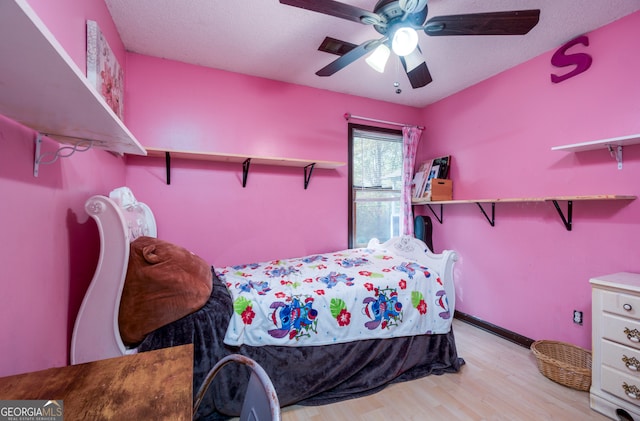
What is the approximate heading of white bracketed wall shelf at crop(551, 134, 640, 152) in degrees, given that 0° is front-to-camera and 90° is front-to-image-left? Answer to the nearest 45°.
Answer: approximately 45°

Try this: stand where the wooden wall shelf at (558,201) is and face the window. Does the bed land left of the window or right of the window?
left

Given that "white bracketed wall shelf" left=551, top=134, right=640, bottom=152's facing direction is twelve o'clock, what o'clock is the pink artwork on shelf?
The pink artwork on shelf is roughly at 12 o'clock from the white bracketed wall shelf.

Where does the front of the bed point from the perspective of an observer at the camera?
facing to the right of the viewer

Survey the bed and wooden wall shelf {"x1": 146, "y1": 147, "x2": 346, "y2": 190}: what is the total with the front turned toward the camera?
1

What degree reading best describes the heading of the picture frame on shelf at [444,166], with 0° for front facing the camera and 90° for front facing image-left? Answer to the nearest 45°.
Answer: approximately 45°
